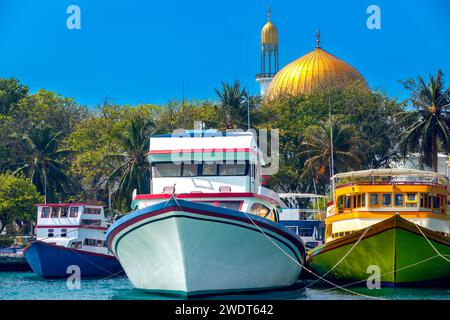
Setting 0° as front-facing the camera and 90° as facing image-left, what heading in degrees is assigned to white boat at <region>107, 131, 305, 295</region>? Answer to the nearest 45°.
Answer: approximately 0°
